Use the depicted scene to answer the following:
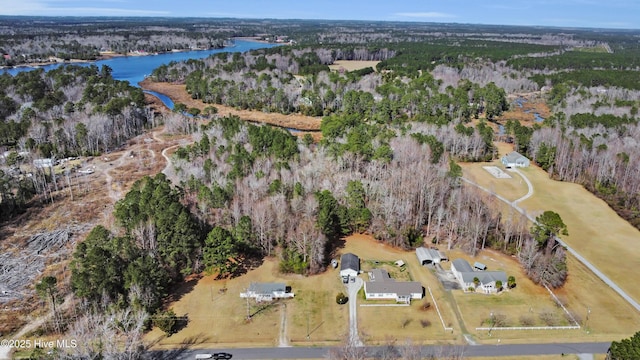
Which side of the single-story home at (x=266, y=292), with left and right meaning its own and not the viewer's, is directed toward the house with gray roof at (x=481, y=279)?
left

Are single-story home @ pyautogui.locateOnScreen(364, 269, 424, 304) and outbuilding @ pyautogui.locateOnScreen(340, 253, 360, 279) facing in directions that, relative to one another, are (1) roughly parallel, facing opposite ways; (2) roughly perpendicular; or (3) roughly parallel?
roughly parallel

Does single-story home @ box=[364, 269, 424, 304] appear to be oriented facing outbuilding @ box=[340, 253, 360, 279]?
no

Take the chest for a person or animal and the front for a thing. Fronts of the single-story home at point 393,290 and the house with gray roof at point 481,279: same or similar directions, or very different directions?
same or similar directions

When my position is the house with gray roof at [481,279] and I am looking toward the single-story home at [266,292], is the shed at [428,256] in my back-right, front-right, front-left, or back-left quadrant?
front-right

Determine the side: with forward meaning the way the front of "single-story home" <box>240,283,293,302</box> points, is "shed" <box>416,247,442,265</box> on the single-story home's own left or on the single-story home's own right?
on the single-story home's own left

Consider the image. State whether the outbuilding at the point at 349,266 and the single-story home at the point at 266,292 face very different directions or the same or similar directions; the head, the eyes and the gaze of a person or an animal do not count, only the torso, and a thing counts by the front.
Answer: same or similar directions

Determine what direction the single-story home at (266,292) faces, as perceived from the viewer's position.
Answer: facing the viewer

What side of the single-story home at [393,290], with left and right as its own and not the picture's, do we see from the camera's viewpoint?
front

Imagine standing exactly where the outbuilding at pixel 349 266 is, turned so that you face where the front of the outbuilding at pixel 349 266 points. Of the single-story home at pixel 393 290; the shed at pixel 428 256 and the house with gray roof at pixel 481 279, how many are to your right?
0

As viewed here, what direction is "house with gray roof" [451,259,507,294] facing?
toward the camera

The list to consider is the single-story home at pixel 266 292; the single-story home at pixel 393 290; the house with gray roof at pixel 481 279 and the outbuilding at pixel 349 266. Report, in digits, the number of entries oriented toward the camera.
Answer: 4
